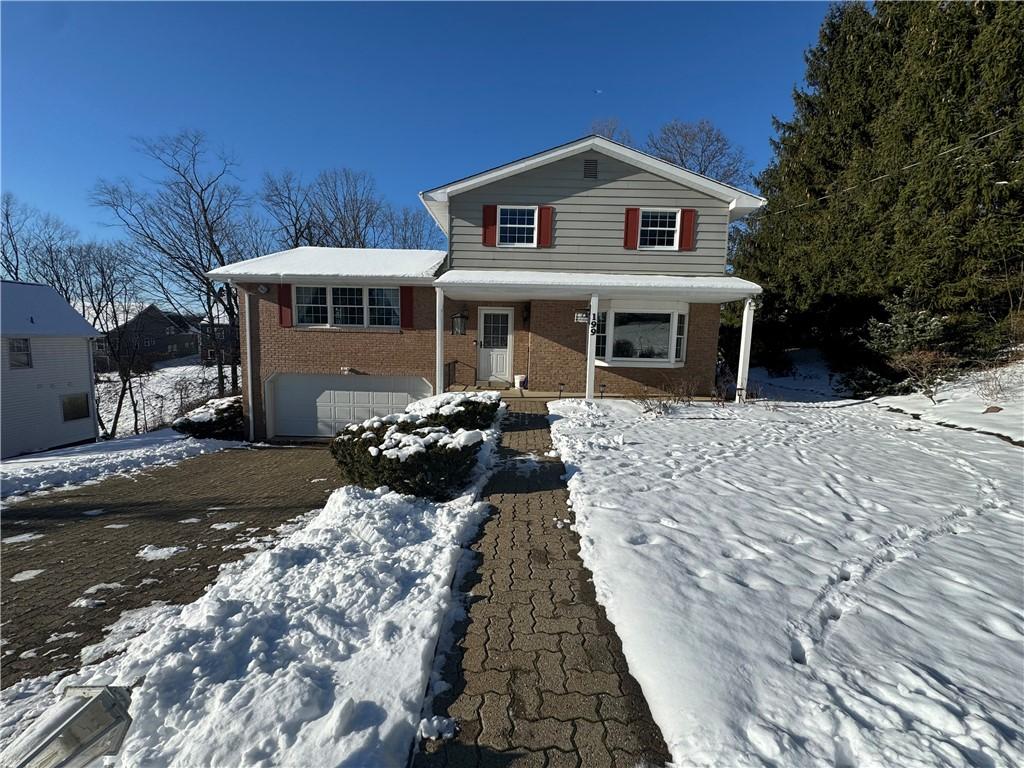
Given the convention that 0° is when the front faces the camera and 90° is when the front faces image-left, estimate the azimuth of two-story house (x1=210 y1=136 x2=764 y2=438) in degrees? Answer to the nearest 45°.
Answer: approximately 0°

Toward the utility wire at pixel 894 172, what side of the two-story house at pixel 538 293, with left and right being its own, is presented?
left

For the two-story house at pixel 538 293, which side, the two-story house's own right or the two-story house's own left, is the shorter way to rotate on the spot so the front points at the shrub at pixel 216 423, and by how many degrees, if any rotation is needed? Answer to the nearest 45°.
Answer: approximately 90° to the two-story house's own right

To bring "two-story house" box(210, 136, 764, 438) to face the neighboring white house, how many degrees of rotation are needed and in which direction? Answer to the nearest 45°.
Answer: approximately 90° to its right

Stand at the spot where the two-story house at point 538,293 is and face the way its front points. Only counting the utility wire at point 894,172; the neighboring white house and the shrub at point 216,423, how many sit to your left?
1

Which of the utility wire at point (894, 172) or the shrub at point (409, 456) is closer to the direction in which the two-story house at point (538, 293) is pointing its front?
the shrub

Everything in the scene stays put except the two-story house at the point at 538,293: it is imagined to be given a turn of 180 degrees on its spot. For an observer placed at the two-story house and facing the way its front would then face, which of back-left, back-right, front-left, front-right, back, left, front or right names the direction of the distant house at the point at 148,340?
front-left

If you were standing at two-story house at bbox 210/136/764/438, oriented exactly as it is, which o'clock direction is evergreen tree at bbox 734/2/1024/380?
The evergreen tree is roughly at 9 o'clock from the two-story house.
